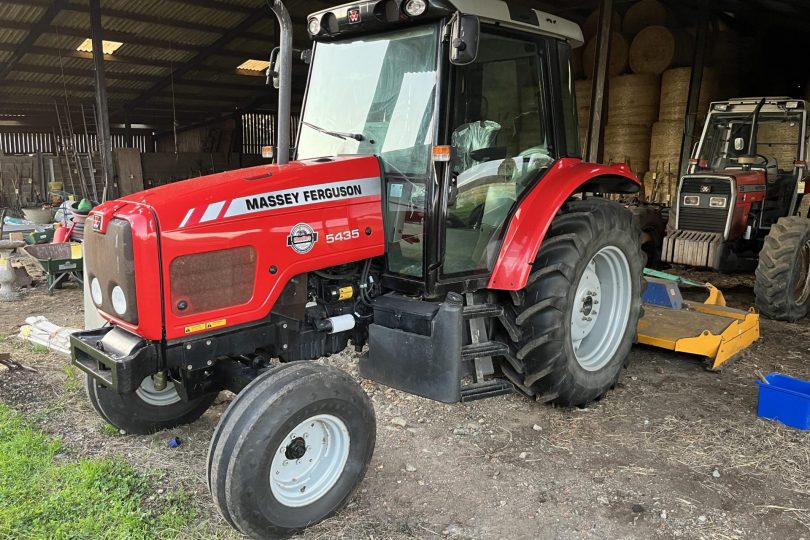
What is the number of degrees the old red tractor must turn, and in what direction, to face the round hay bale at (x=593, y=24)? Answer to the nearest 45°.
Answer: approximately 90° to its right

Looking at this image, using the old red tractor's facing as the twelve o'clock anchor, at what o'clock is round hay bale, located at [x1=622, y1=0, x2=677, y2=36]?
The round hay bale is roughly at 4 o'clock from the old red tractor.

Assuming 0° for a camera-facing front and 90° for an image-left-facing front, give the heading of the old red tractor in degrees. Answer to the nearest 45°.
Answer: approximately 45°

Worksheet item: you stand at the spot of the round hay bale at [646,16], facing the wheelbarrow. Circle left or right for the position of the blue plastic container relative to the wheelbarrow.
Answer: left

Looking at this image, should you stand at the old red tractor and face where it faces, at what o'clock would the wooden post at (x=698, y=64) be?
The wooden post is roughly at 4 o'clock from the old red tractor.

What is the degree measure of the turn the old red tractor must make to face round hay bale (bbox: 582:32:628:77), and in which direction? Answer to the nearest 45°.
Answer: approximately 90° to its right

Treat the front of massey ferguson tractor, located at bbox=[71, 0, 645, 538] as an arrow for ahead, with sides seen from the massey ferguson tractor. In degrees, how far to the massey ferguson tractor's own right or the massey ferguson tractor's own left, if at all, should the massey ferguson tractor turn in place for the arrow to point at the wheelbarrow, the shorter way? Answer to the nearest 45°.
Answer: approximately 90° to the massey ferguson tractor's own right

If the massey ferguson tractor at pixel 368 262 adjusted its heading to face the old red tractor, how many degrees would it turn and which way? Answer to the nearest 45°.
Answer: approximately 180°

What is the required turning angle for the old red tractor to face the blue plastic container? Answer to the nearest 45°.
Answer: approximately 45° to its left

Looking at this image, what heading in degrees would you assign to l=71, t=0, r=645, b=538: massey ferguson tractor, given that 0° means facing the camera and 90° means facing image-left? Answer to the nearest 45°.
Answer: approximately 45°

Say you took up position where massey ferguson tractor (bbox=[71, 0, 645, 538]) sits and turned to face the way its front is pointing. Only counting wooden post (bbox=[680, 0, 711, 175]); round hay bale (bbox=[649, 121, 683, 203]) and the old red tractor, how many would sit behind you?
3
